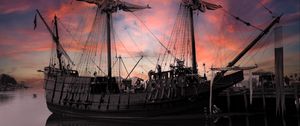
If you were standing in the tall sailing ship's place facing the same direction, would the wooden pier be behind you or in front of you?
in front

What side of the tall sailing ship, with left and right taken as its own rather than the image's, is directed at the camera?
right
